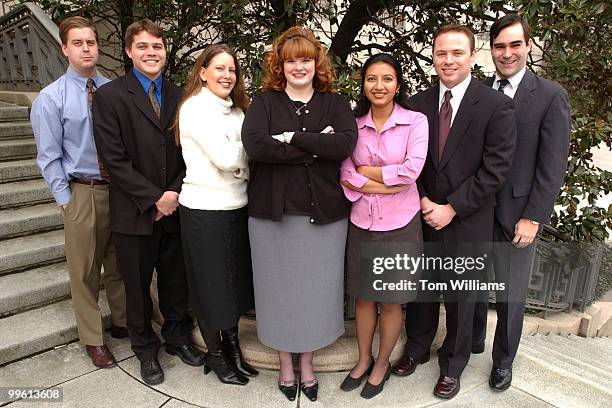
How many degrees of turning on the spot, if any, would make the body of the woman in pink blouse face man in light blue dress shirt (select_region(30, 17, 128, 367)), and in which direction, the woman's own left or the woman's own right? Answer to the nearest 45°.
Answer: approximately 45° to the woman's own right

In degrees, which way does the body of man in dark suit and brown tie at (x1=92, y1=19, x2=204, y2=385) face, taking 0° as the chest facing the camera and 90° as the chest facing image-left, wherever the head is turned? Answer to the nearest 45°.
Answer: approximately 315°

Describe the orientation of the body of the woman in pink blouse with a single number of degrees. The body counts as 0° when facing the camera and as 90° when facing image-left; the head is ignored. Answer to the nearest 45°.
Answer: approximately 45°
